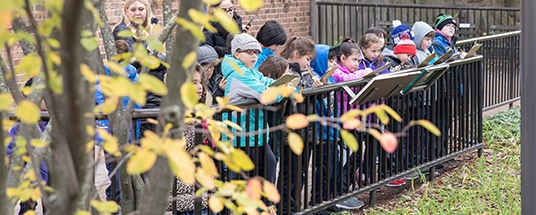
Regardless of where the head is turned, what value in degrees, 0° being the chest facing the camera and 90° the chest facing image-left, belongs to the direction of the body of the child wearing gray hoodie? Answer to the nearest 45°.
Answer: approximately 315°

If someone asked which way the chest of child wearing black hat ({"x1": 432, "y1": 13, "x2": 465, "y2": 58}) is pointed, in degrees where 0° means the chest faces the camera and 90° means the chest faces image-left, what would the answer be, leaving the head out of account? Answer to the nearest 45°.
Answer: approximately 315°

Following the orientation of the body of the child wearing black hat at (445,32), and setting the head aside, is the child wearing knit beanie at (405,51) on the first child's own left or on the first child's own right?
on the first child's own right

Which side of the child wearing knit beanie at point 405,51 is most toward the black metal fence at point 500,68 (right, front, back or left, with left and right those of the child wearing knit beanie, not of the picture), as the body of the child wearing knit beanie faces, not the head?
left

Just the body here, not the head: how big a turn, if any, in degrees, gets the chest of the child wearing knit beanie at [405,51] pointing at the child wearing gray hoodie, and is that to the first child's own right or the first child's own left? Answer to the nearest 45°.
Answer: approximately 135° to the first child's own left

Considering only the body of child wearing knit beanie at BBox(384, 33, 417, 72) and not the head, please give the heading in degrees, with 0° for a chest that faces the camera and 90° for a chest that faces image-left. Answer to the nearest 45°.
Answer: approximately 315°

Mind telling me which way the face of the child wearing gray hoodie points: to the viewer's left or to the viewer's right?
to the viewer's right

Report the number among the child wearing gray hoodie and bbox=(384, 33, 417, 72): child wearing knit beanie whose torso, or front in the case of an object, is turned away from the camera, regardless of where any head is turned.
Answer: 0
